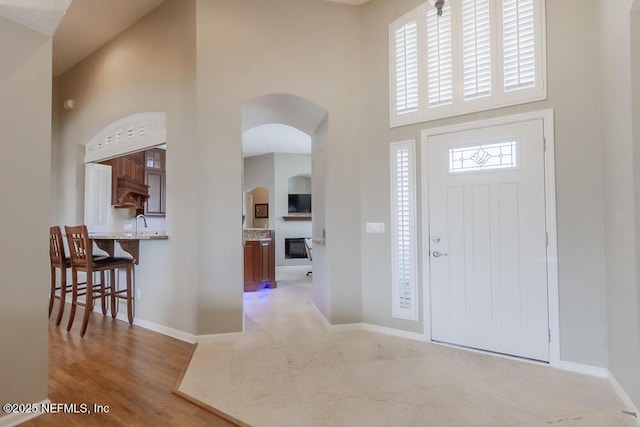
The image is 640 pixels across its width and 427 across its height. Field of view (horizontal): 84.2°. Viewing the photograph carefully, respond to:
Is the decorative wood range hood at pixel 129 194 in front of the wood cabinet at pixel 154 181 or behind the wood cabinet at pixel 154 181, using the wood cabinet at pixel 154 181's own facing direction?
in front

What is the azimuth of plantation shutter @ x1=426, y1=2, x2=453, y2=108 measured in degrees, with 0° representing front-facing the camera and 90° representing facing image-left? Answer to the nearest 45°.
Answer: approximately 45°

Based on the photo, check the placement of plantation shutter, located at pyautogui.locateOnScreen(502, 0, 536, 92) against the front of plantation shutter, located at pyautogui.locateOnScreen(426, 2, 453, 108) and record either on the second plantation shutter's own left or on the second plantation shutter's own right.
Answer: on the second plantation shutter's own left

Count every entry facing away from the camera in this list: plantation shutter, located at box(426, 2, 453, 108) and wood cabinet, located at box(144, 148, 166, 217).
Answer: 0

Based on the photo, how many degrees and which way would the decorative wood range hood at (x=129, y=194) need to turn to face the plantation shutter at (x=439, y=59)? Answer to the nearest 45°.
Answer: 0° — it already faces it

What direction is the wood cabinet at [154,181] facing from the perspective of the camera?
toward the camera

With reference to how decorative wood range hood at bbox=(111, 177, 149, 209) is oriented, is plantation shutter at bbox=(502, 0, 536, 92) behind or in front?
in front

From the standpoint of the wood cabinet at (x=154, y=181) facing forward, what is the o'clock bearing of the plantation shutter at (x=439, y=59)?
The plantation shutter is roughly at 11 o'clock from the wood cabinet.

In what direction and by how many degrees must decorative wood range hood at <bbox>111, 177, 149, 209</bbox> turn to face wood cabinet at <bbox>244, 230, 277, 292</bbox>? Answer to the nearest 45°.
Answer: approximately 45° to its left

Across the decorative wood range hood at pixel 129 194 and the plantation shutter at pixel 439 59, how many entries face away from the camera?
0

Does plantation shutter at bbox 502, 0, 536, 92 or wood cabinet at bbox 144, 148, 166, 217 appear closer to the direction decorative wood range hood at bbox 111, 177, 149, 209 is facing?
the plantation shutter

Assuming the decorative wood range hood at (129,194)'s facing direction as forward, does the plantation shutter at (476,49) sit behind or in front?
in front

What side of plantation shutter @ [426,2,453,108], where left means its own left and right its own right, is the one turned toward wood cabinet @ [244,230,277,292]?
right

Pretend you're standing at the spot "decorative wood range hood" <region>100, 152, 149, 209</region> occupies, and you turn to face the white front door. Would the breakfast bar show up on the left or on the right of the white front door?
right

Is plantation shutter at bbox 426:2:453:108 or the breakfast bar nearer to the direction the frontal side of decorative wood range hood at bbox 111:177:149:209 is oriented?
the plantation shutter
